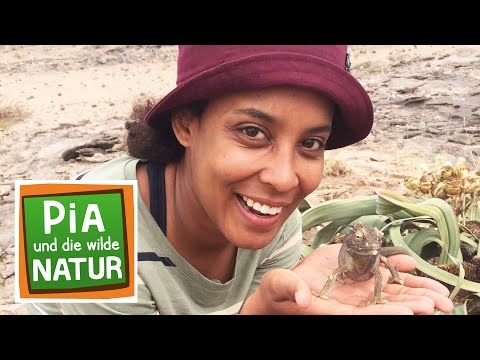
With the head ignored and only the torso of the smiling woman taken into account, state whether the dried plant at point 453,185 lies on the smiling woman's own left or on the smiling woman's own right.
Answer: on the smiling woman's own left

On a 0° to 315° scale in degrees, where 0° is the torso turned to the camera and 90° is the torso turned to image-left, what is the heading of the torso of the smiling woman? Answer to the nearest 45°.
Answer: approximately 315°

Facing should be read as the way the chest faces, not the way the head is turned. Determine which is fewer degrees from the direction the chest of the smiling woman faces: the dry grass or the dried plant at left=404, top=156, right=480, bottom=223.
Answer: the dried plant

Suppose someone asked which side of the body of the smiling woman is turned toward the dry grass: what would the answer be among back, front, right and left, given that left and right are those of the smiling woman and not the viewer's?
back
